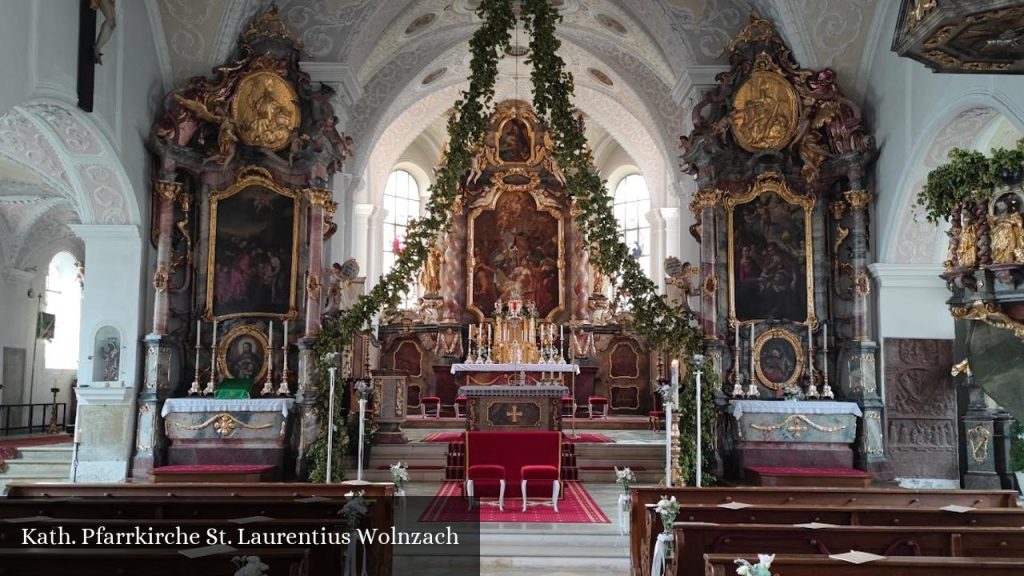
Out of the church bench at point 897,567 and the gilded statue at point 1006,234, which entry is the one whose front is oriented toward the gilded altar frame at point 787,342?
the church bench

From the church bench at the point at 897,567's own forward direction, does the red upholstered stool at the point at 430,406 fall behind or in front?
in front

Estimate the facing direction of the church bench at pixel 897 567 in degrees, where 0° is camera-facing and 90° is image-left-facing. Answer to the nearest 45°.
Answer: approximately 180°

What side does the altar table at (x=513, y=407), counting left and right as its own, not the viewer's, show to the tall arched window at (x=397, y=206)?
back

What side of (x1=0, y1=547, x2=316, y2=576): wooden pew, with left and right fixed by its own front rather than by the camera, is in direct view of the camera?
back

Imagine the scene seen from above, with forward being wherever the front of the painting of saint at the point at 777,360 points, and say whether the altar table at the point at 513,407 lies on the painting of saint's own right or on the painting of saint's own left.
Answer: on the painting of saint's own right

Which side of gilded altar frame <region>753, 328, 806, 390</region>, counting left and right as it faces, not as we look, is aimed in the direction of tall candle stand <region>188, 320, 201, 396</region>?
right

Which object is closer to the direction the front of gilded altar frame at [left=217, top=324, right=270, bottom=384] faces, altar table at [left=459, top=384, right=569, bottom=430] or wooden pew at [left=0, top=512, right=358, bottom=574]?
the wooden pew

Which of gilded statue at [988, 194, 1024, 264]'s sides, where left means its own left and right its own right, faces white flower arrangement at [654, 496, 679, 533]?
front

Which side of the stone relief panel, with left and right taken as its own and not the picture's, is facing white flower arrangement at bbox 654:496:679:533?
front

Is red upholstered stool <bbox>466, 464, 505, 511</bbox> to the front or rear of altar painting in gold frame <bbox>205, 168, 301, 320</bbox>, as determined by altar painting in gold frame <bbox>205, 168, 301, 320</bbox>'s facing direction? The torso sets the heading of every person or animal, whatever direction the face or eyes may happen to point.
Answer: to the front

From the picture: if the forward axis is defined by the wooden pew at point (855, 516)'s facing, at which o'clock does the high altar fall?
The high altar is roughly at 11 o'clock from the wooden pew.
